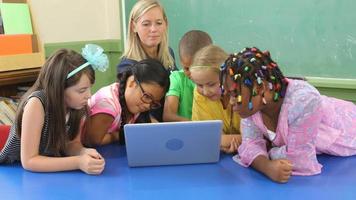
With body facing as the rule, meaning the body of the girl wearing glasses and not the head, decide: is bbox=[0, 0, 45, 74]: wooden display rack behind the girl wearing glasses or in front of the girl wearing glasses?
behind

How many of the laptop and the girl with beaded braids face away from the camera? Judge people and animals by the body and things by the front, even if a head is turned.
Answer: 1

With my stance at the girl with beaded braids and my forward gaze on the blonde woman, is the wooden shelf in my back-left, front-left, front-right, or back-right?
front-left

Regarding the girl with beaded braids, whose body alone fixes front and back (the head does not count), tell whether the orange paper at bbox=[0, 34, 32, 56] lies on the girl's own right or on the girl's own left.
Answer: on the girl's own right

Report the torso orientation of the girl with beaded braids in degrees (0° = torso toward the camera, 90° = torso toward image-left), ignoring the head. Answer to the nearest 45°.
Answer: approximately 45°

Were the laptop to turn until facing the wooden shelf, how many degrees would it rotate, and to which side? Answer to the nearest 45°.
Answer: approximately 45° to its left

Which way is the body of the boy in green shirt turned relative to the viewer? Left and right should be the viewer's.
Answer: facing the viewer and to the right of the viewer

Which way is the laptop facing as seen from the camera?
away from the camera

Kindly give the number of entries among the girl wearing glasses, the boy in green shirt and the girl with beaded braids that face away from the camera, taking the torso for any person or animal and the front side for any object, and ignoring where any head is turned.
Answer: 0
